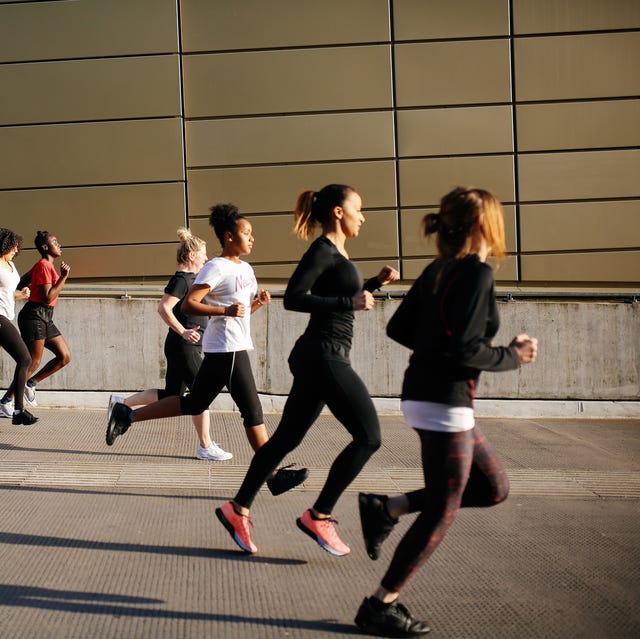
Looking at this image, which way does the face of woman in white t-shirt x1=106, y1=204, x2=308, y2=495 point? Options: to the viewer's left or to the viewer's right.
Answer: to the viewer's right

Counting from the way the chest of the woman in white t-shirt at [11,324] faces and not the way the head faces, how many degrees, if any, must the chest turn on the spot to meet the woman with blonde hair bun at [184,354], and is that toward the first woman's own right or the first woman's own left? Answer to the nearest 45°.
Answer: approximately 45° to the first woman's own right

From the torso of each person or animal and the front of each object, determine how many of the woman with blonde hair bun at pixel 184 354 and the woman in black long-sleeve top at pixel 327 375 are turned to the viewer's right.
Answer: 2

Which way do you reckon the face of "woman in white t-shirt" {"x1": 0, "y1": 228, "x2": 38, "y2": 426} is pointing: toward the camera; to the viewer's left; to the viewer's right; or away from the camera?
to the viewer's right

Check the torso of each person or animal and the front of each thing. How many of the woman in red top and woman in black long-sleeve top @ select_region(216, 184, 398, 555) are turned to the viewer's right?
2

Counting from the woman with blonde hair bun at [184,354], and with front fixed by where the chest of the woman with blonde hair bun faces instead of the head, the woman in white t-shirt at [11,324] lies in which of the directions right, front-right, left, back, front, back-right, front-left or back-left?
back-left

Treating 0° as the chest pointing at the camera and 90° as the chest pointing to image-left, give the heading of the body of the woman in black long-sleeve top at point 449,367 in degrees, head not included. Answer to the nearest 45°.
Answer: approximately 225°

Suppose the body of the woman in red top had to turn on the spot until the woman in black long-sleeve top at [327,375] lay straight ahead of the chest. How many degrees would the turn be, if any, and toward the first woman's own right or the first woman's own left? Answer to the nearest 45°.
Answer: approximately 90° to the first woman's own right

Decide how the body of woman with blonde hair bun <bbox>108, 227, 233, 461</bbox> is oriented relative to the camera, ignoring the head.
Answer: to the viewer's right

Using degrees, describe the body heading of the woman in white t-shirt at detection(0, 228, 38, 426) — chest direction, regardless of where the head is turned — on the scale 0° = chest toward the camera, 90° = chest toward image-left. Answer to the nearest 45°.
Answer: approximately 270°

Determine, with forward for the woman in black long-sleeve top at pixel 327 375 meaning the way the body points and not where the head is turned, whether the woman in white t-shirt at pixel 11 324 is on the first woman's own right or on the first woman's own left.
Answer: on the first woman's own left

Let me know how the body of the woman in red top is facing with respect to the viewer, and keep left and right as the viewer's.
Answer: facing to the right of the viewer

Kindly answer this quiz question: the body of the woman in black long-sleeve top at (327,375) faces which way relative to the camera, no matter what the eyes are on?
to the viewer's right
